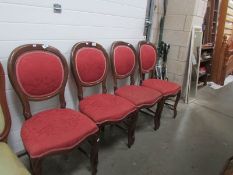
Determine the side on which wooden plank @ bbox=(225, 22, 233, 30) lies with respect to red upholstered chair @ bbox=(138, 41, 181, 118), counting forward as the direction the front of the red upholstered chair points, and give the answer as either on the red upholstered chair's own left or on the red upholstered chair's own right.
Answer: on the red upholstered chair's own left

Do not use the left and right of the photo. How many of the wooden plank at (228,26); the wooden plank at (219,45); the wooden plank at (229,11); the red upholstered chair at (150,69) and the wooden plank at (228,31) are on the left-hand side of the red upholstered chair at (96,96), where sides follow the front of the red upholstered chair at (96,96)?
5

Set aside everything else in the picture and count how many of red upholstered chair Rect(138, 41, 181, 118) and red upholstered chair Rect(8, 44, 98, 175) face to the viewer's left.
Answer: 0

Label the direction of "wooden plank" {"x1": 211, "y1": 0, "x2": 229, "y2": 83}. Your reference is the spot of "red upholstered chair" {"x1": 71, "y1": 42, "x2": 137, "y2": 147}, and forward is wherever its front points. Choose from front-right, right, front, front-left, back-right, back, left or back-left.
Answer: left

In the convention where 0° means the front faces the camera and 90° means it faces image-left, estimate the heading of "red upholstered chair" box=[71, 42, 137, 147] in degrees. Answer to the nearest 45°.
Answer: approximately 315°

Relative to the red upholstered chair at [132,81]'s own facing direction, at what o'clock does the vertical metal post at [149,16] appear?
The vertical metal post is roughly at 8 o'clock from the red upholstered chair.

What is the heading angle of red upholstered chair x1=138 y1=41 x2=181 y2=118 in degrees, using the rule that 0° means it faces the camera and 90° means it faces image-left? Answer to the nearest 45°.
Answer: approximately 315°

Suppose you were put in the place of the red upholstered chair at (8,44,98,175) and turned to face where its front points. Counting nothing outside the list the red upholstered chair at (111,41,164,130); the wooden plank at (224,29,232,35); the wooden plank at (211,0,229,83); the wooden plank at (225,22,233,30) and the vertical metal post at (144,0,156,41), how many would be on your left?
5

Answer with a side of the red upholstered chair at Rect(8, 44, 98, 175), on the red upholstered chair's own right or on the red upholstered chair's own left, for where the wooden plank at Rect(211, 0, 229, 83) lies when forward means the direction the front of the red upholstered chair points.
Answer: on the red upholstered chair's own left

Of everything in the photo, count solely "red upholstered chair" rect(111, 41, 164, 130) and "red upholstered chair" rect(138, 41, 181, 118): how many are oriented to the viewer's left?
0

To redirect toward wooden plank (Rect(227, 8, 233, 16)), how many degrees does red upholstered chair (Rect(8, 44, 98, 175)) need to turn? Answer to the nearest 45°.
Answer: approximately 90° to its left

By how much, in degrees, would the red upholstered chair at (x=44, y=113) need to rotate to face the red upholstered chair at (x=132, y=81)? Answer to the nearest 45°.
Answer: approximately 90° to its left

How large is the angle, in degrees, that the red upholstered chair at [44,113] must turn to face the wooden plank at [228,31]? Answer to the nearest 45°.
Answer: approximately 90° to its left

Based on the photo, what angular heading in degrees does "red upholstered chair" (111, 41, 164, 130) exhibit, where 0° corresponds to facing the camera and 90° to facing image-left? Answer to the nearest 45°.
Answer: approximately 315°
